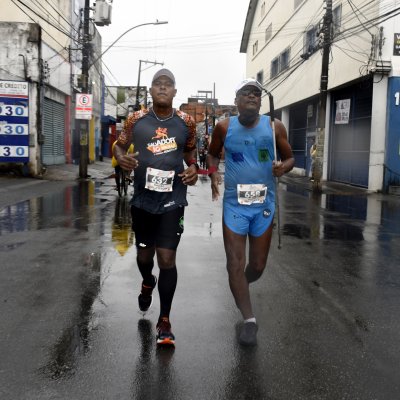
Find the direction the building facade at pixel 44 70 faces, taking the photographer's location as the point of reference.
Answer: facing the viewer and to the right of the viewer

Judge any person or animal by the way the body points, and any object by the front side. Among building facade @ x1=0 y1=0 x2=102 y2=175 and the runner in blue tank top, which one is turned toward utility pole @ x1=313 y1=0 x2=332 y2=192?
the building facade

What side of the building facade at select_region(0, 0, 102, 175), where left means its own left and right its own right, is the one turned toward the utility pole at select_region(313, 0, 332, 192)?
front

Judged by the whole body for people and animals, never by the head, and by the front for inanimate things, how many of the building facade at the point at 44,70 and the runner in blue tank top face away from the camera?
0

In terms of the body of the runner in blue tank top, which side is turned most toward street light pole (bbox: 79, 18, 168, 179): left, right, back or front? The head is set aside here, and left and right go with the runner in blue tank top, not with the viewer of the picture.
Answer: back

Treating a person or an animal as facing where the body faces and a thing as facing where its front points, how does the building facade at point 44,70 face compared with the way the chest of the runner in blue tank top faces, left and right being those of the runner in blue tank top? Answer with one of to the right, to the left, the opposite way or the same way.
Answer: to the left

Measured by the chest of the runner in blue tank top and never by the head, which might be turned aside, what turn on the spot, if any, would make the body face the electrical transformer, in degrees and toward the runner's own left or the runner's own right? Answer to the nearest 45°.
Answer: approximately 180°

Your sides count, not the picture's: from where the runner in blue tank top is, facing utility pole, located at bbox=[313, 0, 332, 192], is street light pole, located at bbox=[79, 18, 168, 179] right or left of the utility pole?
left

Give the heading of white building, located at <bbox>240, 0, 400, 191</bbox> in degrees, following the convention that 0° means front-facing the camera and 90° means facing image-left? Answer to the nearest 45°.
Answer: approximately 45°

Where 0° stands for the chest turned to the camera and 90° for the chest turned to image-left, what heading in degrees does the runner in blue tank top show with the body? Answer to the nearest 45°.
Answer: approximately 0°
